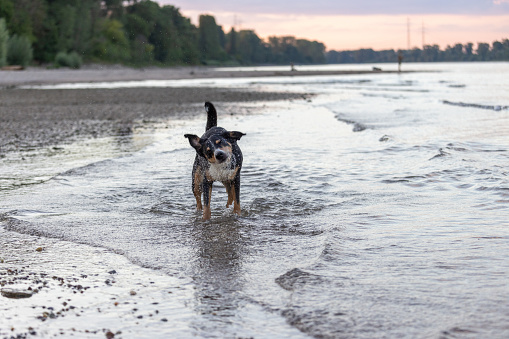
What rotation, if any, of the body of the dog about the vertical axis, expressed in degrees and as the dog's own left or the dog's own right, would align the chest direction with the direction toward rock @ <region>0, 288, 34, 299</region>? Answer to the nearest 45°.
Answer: approximately 45° to the dog's own right

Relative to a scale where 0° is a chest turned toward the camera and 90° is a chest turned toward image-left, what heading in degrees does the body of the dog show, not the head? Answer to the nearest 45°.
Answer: approximately 0°
